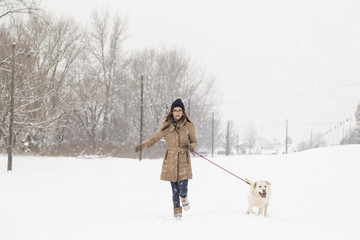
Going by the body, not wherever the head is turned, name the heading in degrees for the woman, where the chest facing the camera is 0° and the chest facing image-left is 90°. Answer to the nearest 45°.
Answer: approximately 0°

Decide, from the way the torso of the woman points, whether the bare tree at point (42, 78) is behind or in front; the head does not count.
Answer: behind
